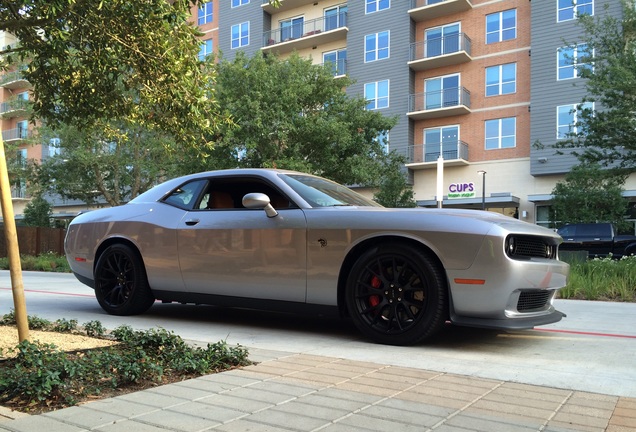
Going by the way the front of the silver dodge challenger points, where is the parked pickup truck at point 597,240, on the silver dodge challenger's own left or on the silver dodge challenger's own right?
on the silver dodge challenger's own left

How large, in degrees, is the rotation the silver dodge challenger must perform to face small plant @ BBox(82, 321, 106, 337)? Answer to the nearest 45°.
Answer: approximately 135° to its right

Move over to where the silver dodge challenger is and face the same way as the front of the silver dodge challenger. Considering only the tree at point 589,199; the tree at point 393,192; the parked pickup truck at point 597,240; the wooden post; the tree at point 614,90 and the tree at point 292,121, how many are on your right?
1

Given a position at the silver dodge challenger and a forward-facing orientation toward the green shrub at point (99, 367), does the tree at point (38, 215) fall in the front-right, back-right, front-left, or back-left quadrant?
back-right

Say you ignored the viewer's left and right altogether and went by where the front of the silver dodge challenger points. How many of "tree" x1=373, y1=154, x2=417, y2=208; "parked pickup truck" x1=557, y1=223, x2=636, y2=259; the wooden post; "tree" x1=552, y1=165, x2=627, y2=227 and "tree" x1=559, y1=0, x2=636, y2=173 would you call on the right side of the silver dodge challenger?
1

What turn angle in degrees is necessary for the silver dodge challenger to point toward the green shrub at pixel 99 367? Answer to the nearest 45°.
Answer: approximately 90° to its right

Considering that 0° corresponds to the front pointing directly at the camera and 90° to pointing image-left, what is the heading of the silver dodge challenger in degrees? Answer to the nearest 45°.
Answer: approximately 315°

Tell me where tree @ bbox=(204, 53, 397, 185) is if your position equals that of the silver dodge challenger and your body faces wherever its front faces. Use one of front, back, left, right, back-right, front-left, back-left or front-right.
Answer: back-left

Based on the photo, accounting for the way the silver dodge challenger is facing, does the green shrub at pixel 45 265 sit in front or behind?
behind

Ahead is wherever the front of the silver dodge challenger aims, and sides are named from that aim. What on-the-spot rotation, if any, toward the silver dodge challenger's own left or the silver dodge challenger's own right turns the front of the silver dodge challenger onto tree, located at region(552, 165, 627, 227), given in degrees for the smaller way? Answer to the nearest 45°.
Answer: approximately 90° to the silver dodge challenger's own left

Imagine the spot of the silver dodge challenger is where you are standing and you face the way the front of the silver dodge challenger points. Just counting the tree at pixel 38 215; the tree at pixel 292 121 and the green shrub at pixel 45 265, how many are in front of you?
0

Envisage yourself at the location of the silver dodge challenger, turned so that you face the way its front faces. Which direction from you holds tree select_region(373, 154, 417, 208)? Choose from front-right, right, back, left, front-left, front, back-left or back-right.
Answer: back-left

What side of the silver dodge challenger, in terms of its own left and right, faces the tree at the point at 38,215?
back

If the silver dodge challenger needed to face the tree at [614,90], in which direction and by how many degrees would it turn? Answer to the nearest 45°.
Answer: approximately 90° to its left
